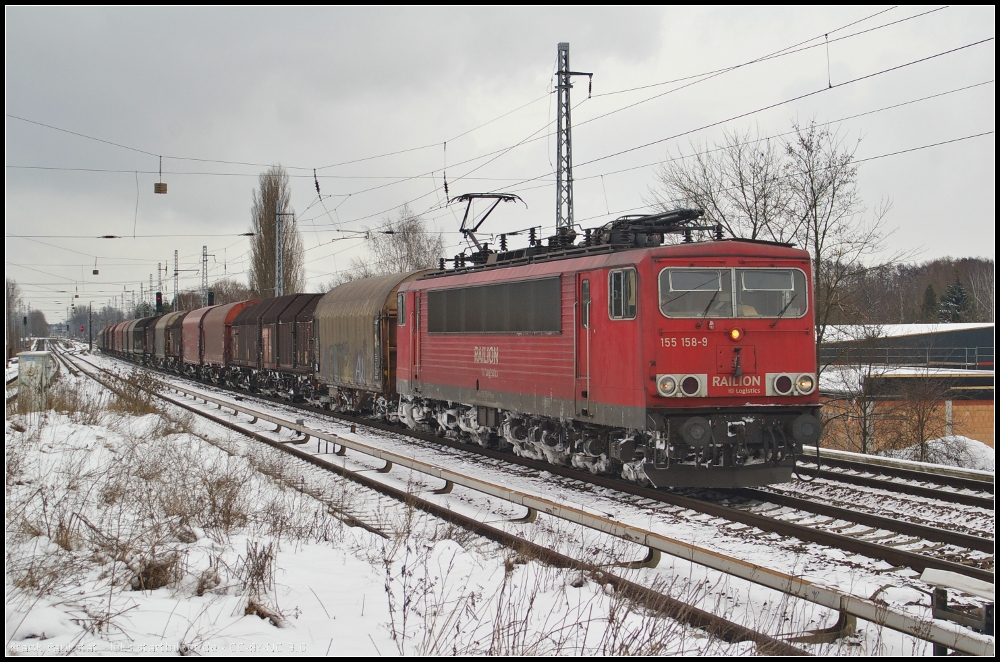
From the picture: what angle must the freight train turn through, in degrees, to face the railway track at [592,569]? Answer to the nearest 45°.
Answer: approximately 45° to its right

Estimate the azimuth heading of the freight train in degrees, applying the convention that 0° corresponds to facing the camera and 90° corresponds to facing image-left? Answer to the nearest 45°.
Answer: approximately 315°

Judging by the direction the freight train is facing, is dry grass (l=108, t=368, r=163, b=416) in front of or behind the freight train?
behind

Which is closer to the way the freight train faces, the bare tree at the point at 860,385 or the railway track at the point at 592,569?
the railway track
